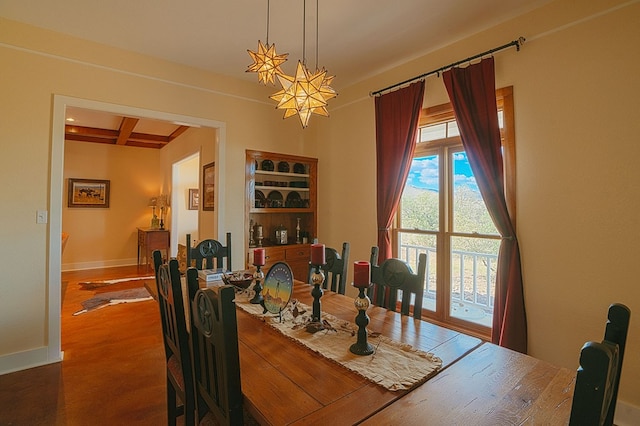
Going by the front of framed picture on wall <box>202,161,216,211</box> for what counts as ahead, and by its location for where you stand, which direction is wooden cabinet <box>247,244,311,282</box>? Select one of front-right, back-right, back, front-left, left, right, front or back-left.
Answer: left

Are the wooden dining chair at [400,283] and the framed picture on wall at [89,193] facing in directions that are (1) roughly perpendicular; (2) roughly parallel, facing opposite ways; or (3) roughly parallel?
roughly perpendicular

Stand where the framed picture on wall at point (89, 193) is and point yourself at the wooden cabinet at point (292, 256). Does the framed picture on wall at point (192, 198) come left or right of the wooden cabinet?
left

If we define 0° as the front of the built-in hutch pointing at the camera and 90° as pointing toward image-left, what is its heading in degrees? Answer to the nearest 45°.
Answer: approximately 315°

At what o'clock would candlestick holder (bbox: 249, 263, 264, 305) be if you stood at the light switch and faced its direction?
The candlestick holder is roughly at 11 o'clock from the light switch.

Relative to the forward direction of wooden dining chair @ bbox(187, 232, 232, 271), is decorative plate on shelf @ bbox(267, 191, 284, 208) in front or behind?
behind

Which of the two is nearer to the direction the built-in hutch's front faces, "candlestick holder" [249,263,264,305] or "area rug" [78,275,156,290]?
the candlestick holder

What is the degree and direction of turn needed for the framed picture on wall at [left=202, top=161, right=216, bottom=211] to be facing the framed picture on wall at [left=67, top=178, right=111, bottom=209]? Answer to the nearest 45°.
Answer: approximately 90° to its right

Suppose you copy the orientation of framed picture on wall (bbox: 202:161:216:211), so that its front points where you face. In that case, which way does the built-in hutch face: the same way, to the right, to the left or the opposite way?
to the left
